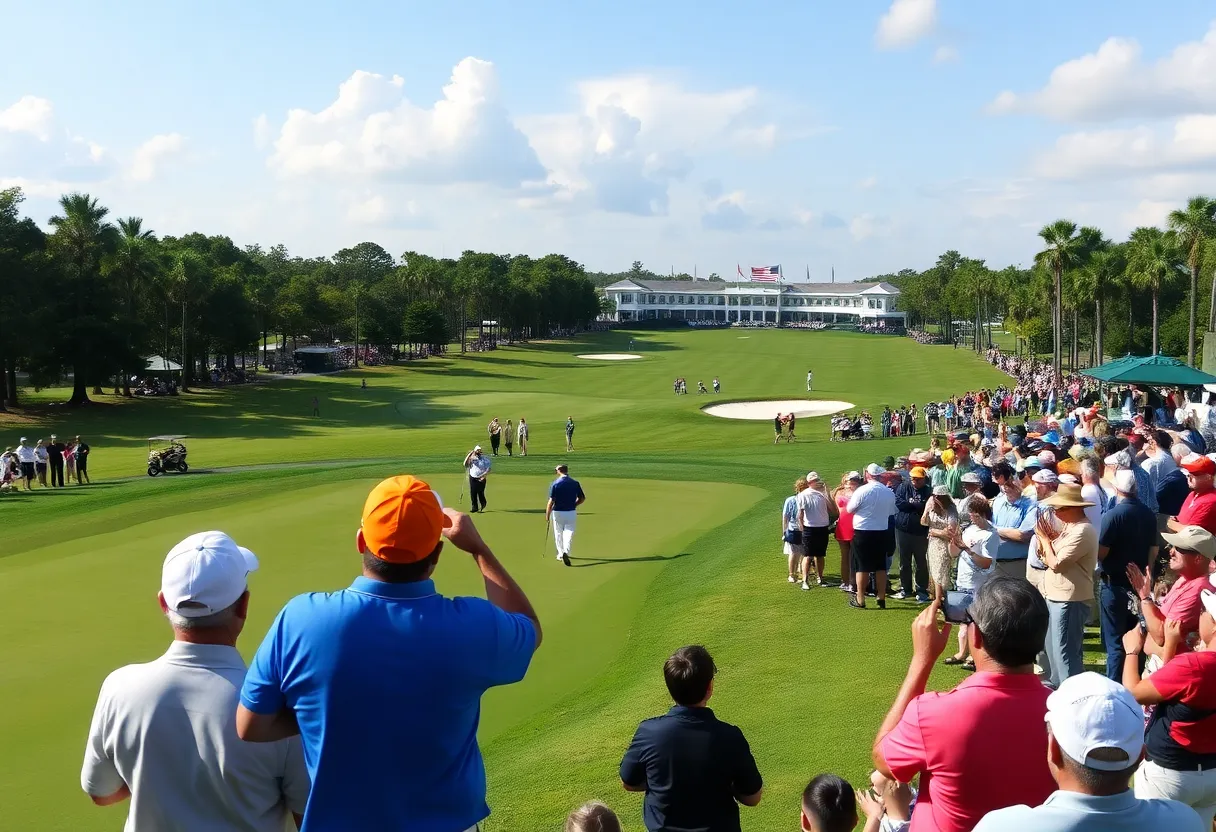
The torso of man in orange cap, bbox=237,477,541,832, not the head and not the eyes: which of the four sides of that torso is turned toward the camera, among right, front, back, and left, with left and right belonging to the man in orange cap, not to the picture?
back

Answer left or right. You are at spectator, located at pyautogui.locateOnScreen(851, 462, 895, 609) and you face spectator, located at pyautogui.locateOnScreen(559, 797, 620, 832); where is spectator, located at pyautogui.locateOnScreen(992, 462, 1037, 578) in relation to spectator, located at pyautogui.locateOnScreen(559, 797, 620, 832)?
left

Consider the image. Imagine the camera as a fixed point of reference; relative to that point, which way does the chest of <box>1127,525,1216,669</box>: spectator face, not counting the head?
to the viewer's left

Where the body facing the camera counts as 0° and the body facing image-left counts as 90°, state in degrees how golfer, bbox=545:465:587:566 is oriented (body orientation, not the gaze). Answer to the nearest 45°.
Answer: approximately 180°

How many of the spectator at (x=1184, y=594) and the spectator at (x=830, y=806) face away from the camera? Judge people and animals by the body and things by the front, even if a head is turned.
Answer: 1

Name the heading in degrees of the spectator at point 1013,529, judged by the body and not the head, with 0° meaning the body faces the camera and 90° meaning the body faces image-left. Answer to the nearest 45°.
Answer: approximately 45°

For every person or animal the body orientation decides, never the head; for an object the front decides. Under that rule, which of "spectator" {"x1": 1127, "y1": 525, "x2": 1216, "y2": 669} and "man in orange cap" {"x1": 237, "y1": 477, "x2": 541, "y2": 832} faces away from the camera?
the man in orange cap

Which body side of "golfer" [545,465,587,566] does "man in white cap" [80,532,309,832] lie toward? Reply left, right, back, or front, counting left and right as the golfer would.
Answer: back

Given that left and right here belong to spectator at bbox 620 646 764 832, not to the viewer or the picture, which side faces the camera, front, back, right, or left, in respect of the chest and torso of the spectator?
back

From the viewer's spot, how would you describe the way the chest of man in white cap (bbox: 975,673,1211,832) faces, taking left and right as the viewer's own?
facing away from the viewer

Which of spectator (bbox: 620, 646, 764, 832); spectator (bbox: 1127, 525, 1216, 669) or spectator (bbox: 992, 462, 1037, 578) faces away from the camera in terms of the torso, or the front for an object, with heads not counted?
spectator (bbox: 620, 646, 764, 832)

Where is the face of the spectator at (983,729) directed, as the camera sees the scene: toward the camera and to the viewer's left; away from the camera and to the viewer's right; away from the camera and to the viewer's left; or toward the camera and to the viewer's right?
away from the camera and to the viewer's left

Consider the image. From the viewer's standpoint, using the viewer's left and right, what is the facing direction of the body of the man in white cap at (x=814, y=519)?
facing away from the viewer

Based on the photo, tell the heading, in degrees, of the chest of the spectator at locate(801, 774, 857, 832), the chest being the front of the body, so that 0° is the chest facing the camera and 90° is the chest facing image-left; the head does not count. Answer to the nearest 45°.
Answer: approximately 180°

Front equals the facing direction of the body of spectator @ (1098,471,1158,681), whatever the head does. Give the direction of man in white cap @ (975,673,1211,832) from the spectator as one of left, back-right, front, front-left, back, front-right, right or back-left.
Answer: back-left
